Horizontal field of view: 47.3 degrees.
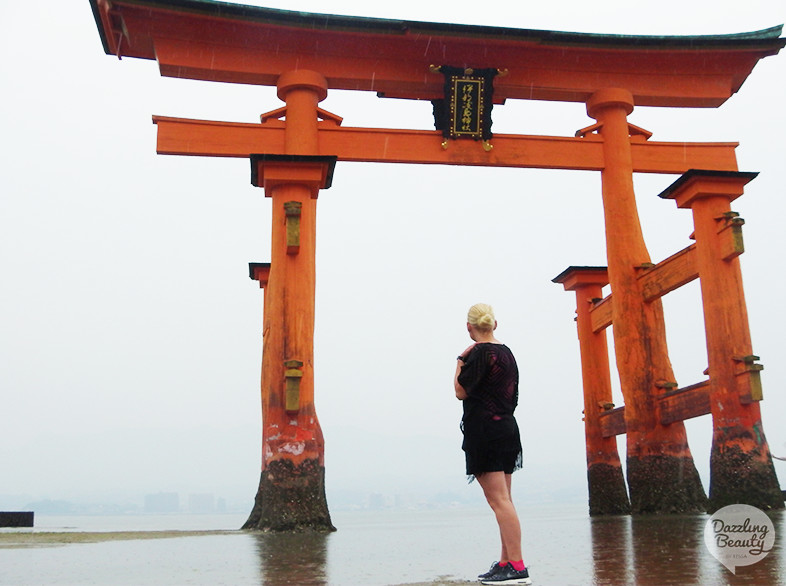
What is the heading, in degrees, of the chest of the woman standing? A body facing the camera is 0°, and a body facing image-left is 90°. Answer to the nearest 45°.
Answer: approximately 135°

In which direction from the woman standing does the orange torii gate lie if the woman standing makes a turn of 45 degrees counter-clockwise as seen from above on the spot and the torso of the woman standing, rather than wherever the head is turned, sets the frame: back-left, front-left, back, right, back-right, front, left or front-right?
right

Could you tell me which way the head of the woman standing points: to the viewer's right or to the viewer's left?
to the viewer's left
